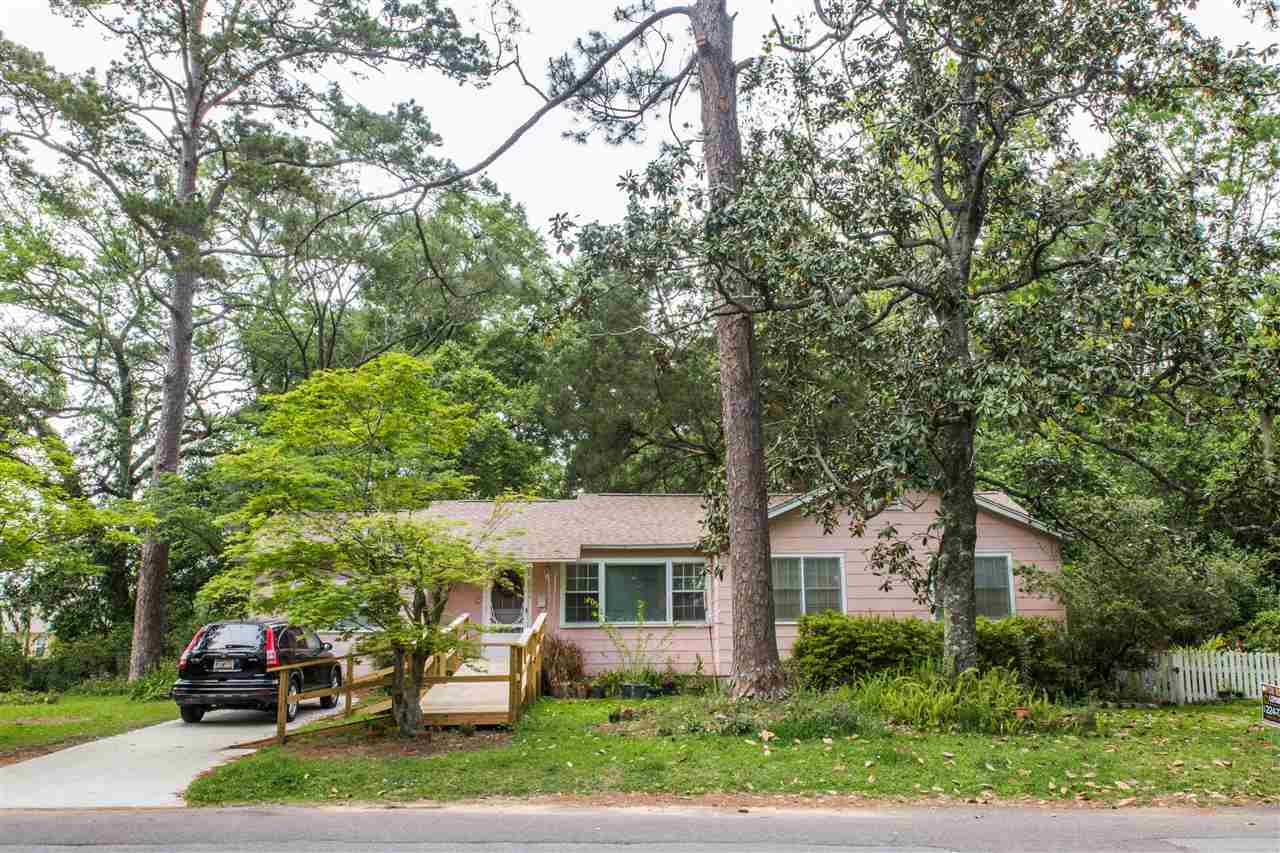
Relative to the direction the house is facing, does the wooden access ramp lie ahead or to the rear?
ahead

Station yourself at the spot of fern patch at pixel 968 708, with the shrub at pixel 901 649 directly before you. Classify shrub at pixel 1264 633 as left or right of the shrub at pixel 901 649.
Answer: right

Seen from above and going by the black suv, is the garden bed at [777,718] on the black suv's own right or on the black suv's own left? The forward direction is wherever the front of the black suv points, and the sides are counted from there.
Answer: on the black suv's own right

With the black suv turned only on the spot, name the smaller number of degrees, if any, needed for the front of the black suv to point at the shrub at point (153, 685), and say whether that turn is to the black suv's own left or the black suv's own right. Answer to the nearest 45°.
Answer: approximately 45° to the black suv's own left

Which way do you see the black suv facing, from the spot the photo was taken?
facing away from the viewer and to the right of the viewer

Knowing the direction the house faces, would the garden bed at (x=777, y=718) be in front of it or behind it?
in front

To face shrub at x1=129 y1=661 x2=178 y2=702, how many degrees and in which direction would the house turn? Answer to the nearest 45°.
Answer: approximately 90° to its right

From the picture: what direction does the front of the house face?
toward the camera

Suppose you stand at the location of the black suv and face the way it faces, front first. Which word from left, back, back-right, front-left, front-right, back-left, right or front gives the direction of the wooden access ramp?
right

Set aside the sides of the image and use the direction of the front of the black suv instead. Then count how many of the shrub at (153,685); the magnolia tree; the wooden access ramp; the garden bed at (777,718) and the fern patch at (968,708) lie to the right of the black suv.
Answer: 4

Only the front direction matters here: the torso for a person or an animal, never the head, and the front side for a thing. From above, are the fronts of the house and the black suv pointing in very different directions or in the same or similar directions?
very different directions

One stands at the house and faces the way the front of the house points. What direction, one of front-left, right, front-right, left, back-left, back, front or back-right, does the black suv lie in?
front-right
